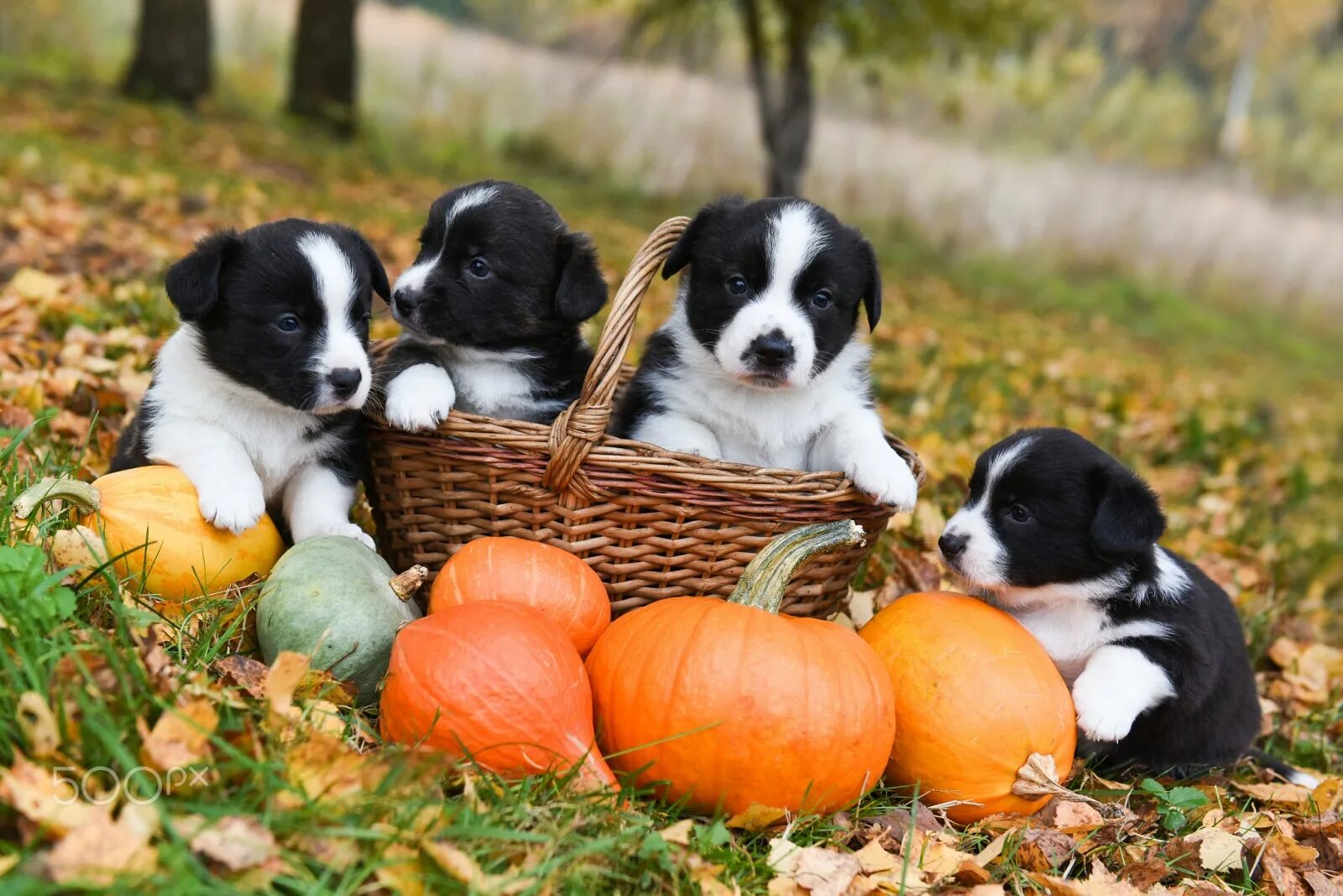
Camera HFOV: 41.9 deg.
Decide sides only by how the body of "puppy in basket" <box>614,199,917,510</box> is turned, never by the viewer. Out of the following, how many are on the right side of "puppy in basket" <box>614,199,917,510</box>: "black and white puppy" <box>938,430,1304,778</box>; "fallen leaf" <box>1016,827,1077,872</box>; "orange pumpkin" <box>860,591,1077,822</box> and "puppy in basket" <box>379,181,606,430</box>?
1

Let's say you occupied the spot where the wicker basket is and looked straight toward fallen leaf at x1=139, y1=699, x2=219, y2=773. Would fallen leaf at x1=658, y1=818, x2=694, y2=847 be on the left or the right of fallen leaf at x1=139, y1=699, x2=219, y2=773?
left

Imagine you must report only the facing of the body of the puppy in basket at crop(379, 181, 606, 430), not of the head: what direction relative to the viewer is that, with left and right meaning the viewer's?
facing the viewer and to the left of the viewer

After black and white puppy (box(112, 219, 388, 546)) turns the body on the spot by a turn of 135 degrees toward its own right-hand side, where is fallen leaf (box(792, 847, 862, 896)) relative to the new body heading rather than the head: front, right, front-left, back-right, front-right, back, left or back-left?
back-left

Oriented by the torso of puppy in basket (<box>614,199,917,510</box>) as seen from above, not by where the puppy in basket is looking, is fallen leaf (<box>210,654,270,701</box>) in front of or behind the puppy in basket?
in front

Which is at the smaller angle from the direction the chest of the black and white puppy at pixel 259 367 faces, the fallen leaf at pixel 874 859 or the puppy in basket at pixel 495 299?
the fallen leaf

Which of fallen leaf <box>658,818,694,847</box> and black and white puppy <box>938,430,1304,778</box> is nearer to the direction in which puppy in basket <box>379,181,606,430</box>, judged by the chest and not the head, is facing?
the fallen leaf

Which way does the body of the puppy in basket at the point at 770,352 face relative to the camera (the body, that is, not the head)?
toward the camera

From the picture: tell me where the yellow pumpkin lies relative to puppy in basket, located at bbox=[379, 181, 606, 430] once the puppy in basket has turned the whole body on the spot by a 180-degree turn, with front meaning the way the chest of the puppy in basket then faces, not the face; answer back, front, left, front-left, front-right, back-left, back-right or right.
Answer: back

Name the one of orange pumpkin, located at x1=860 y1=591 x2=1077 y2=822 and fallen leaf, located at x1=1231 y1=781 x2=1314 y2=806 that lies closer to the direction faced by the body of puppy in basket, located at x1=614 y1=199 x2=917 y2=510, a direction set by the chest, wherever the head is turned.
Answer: the orange pumpkin

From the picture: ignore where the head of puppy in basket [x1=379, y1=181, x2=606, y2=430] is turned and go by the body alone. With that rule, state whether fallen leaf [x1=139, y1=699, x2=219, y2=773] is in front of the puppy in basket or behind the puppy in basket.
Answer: in front

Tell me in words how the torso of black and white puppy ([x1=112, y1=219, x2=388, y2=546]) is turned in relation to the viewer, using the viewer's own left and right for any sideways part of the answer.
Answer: facing the viewer and to the right of the viewer

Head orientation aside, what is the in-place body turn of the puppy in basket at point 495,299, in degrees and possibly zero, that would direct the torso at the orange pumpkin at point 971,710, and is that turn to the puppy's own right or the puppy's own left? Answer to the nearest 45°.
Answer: approximately 90° to the puppy's own left

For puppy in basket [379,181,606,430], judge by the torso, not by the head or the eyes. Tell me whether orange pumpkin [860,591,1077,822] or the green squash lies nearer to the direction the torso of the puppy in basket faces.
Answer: the green squash

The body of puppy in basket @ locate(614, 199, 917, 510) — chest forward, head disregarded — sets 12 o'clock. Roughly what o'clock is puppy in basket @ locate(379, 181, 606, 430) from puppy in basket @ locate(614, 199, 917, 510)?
puppy in basket @ locate(379, 181, 606, 430) is roughly at 3 o'clock from puppy in basket @ locate(614, 199, 917, 510).

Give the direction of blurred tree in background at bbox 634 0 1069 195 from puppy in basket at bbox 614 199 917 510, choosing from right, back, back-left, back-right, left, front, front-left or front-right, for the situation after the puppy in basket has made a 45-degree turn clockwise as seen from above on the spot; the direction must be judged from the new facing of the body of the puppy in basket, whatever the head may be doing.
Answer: back-right

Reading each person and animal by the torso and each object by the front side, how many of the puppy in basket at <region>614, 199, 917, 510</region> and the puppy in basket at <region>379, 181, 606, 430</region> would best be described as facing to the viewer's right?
0
